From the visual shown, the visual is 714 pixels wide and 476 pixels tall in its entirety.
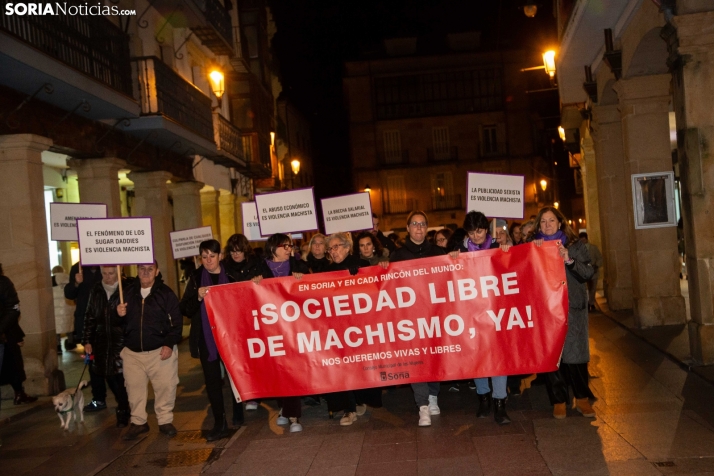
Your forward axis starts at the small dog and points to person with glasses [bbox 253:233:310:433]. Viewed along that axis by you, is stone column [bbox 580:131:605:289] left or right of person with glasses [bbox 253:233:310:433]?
left

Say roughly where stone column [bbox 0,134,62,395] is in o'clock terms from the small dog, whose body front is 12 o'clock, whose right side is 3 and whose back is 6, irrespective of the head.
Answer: The stone column is roughly at 4 o'clock from the small dog.

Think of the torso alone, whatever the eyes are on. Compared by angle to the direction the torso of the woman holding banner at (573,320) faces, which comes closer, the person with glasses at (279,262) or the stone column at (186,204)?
the person with glasses

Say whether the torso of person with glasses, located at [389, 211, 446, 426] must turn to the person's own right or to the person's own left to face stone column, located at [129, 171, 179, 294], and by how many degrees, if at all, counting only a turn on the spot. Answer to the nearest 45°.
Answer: approximately 135° to the person's own right

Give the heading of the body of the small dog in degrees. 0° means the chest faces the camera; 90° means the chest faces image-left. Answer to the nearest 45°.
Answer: approximately 45°

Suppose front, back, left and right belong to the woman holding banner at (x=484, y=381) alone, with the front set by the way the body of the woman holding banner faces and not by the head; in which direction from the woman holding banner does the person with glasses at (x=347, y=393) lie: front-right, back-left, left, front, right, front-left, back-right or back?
right

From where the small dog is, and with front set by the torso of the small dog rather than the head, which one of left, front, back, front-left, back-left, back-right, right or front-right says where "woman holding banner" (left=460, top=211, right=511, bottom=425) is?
left

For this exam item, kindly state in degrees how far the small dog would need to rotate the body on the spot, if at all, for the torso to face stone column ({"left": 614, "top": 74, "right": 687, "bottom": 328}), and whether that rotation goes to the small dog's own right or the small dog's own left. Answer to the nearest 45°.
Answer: approximately 135° to the small dog's own left

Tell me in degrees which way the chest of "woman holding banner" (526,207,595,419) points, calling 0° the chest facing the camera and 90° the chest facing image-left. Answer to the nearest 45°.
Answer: approximately 0°

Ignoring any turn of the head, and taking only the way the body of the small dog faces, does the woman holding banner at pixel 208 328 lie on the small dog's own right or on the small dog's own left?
on the small dog's own left

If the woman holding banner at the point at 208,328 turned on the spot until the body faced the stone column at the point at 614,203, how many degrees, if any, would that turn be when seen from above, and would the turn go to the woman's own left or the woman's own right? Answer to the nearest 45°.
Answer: approximately 135° to the woman's own left
